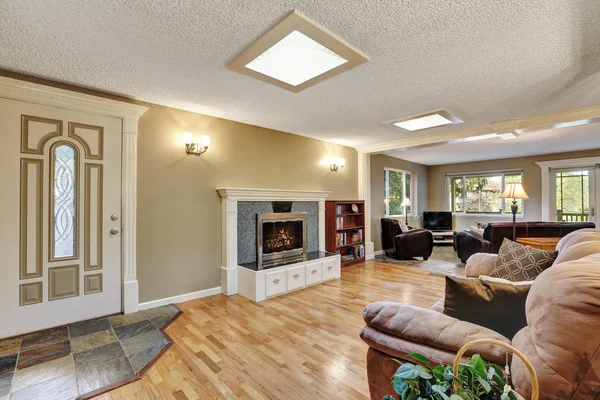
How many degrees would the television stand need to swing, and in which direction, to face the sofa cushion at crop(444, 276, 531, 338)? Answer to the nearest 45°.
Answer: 0° — it already faces it

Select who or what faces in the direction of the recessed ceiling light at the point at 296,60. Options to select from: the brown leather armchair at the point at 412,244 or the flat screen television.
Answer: the flat screen television

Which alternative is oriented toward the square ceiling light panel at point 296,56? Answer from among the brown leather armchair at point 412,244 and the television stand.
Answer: the television stand

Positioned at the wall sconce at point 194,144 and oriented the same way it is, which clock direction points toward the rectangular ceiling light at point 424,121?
The rectangular ceiling light is roughly at 11 o'clock from the wall sconce.

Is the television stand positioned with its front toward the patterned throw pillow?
yes

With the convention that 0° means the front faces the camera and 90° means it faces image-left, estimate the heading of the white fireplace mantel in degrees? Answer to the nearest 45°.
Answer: approximately 315°

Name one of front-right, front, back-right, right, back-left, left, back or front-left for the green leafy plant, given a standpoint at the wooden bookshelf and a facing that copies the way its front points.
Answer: front-right

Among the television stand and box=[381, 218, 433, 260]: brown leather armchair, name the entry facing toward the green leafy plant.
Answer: the television stand

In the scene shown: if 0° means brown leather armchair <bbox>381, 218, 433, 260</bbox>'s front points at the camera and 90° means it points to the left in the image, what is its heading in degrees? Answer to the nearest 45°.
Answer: approximately 270°

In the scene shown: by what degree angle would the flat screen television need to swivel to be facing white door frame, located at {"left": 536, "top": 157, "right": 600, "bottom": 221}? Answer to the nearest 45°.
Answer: approximately 90° to its left

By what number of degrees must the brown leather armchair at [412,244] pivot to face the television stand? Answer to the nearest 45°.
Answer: approximately 90° to its left
